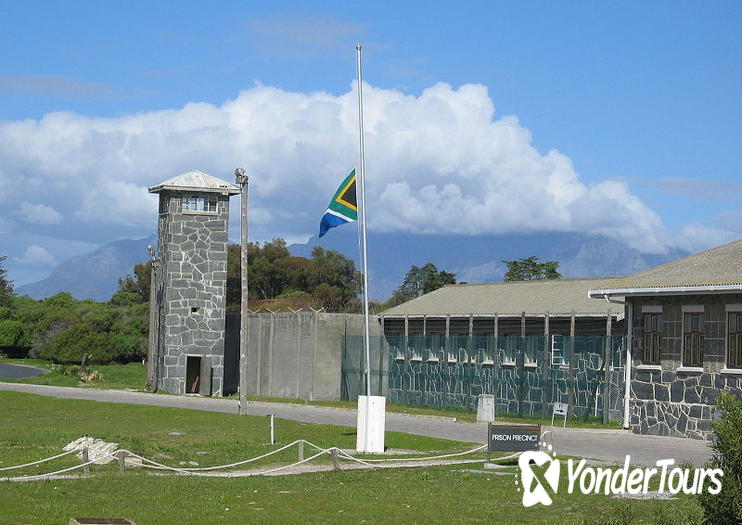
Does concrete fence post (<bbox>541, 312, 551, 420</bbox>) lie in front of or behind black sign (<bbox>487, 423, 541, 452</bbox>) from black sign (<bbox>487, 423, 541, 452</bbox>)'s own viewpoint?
behind

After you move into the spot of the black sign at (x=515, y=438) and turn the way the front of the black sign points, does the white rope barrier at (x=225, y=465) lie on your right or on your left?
on your right

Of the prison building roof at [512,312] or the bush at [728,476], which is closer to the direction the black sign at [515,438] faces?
the bush

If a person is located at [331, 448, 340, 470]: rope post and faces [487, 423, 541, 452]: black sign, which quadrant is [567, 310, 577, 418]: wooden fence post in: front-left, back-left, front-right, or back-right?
front-left

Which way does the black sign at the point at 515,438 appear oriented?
toward the camera

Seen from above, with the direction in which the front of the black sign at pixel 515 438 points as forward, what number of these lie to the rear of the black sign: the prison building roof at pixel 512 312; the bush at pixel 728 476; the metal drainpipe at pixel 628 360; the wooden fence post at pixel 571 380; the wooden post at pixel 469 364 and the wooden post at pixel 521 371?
5

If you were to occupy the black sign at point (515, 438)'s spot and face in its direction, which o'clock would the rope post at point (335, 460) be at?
The rope post is roughly at 3 o'clock from the black sign.

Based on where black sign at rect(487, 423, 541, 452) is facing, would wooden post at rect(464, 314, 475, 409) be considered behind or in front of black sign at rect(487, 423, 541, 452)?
behind

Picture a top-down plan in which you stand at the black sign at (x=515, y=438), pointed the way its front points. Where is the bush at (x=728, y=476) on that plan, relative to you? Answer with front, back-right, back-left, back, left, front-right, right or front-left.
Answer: front

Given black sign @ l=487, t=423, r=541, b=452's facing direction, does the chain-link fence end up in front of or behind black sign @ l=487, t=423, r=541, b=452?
behind

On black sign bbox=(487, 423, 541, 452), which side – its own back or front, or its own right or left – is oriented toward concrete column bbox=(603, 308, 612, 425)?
back

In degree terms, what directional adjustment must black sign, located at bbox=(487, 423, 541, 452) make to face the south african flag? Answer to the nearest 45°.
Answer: approximately 135° to its right

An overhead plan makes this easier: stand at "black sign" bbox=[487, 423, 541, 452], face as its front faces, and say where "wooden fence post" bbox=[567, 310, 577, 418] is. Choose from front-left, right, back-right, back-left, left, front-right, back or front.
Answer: back

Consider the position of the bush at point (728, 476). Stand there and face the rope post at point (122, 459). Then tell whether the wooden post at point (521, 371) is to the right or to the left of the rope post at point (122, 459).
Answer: right

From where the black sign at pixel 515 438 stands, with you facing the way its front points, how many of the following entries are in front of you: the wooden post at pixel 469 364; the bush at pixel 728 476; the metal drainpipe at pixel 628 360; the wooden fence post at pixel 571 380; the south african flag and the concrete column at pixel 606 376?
1

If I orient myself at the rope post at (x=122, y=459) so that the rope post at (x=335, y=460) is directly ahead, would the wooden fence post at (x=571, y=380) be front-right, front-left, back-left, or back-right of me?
front-left

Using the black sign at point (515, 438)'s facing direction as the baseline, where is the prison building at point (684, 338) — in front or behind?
behind
